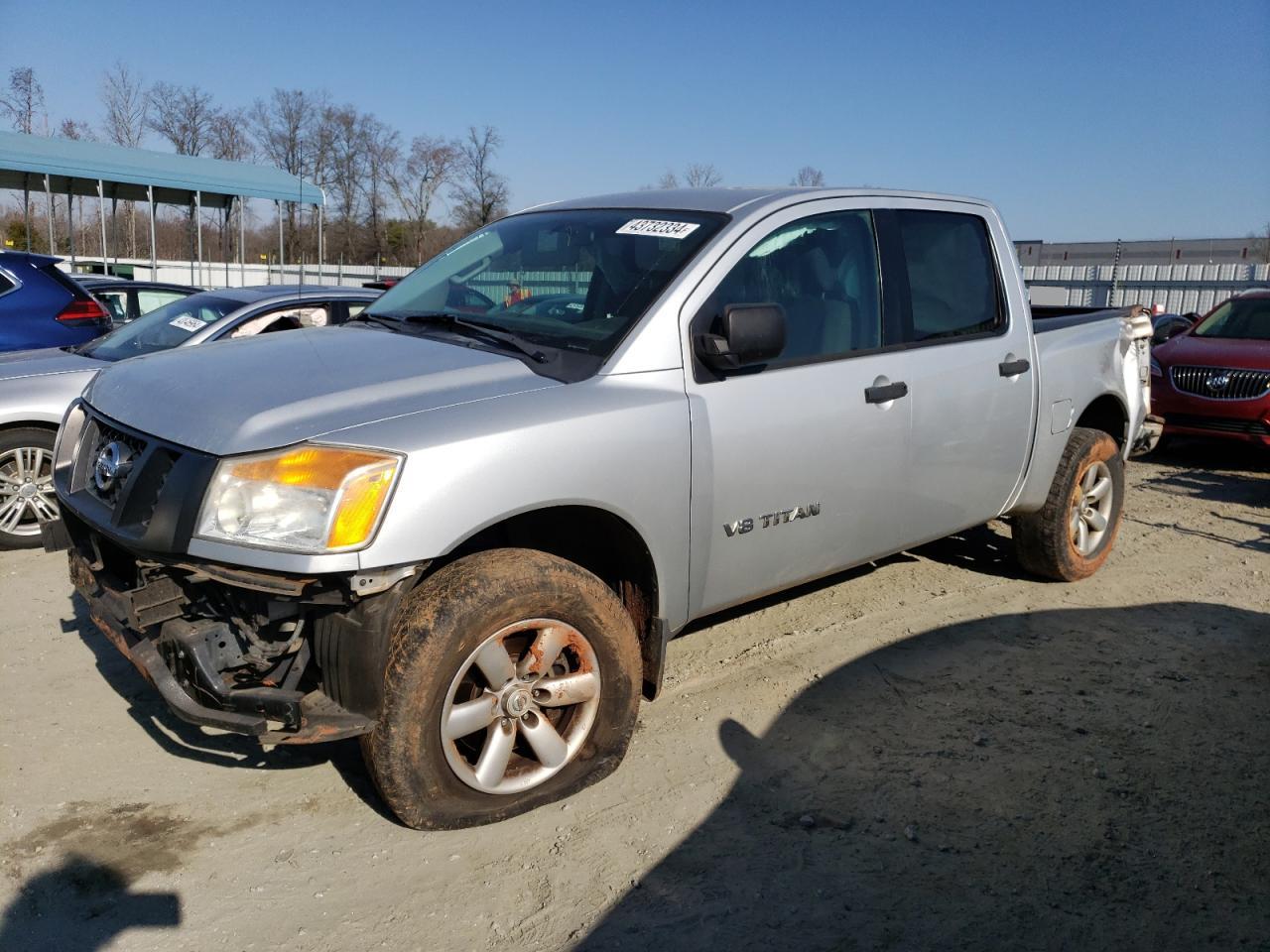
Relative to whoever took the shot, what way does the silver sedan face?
facing the viewer and to the left of the viewer

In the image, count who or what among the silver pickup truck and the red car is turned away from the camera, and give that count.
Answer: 0

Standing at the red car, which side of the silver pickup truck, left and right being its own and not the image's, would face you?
back

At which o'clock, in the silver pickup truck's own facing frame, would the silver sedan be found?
The silver sedan is roughly at 3 o'clock from the silver pickup truck.

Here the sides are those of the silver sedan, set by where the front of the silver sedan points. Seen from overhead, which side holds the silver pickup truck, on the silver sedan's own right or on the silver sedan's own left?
on the silver sedan's own left

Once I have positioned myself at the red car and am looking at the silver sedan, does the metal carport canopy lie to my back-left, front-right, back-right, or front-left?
front-right

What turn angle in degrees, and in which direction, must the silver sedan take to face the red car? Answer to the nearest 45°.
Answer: approximately 135° to its left

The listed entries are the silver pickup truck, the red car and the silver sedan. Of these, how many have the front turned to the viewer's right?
0

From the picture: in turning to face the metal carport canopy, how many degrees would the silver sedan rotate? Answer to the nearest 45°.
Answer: approximately 135° to its right
